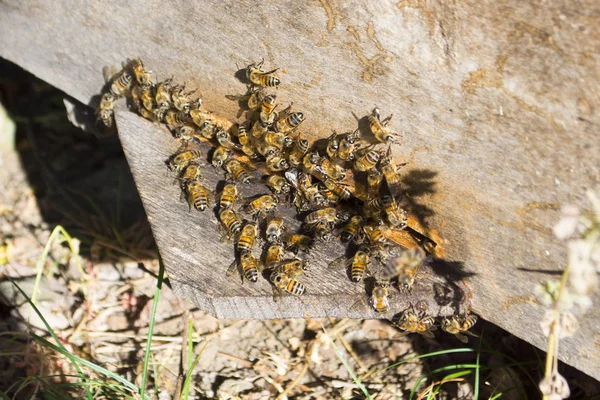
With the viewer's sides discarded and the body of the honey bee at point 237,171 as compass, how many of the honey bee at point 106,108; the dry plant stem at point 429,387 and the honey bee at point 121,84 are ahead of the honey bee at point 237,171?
2

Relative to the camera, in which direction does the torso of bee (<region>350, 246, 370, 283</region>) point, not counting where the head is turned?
away from the camera

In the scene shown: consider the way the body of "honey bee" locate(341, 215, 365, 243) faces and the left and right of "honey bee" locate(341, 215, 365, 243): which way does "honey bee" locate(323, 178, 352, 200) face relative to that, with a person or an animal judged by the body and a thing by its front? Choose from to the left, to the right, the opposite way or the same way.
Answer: to the left

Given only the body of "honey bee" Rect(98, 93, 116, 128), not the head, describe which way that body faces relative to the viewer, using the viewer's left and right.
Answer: facing away from the viewer

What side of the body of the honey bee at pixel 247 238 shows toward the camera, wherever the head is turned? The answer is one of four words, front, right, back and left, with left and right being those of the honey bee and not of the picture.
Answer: back

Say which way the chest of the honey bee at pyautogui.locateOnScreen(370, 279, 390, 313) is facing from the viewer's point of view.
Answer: away from the camera

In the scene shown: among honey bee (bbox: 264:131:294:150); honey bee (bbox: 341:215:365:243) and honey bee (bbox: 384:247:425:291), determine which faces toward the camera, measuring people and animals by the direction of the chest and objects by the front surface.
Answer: honey bee (bbox: 384:247:425:291)

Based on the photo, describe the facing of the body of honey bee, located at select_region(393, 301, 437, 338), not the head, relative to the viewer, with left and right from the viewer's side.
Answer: facing to the left of the viewer

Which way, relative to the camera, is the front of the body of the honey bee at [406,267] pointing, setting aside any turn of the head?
toward the camera

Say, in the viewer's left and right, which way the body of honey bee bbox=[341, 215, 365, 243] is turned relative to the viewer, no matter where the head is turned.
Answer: facing away from the viewer and to the right of the viewer

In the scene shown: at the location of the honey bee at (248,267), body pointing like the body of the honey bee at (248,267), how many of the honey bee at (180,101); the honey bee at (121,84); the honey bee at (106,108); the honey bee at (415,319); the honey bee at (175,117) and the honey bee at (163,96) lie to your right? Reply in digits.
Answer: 1
